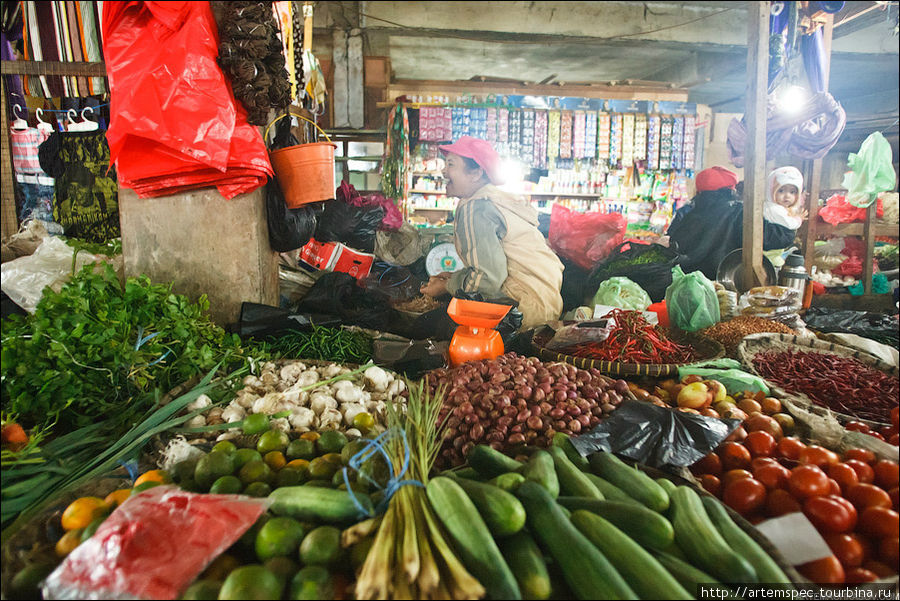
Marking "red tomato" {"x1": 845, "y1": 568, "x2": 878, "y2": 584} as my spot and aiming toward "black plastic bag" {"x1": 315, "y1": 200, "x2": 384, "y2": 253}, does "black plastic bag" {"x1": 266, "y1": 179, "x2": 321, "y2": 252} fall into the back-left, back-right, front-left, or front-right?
front-left

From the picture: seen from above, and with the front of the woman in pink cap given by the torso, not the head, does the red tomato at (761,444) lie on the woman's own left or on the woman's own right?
on the woman's own left

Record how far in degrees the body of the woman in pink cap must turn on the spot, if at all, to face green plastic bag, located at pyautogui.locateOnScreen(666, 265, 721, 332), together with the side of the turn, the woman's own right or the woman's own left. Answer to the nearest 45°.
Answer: approximately 180°

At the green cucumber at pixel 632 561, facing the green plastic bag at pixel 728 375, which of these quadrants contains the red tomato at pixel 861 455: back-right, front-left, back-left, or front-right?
front-right

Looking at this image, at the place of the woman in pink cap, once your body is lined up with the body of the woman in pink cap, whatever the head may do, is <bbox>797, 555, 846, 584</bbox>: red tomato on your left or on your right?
on your left

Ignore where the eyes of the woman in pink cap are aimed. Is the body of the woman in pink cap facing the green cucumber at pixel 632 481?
no

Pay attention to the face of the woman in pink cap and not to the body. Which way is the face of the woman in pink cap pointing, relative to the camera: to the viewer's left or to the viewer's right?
to the viewer's left

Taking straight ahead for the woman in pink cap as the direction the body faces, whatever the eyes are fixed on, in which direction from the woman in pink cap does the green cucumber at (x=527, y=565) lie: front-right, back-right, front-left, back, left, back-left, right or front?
left

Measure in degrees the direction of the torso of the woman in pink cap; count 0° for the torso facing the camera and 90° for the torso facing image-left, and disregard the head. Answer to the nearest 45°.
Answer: approximately 90°

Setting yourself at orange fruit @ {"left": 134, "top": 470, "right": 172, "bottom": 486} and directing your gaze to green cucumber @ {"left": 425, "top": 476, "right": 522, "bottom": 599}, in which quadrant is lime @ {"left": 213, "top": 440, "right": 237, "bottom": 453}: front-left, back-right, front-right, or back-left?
front-left

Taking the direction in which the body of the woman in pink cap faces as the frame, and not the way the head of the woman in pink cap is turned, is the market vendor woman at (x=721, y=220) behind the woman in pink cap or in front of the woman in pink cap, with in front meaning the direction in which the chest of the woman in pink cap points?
behind

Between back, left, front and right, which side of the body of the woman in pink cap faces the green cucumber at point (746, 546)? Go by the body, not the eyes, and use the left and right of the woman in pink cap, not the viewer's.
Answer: left

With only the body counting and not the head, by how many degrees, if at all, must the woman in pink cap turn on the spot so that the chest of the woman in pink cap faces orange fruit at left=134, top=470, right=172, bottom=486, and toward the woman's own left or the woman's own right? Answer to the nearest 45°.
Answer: approximately 90° to the woman's own left

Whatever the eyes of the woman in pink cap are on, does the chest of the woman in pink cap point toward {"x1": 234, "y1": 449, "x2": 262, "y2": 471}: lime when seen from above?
no
